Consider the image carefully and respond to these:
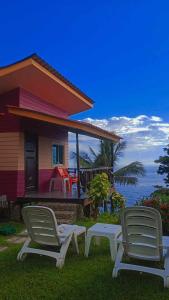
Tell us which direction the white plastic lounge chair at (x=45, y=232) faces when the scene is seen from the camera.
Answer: facing away from the viewer and to the right of the viewer

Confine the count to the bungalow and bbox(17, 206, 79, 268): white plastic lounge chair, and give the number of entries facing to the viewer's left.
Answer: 0

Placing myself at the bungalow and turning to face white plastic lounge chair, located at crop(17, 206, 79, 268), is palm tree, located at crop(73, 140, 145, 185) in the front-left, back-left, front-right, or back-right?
back-left

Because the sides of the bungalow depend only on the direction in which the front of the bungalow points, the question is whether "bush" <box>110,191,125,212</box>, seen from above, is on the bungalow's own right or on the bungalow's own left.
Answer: on the bungalow's own left

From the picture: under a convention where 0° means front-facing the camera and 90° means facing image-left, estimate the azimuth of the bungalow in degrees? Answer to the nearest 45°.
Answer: approximately 315°

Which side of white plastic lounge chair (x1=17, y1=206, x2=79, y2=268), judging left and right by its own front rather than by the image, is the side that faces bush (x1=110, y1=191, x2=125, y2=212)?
front

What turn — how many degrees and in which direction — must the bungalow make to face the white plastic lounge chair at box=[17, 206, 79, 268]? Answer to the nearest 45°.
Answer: approximately 45° to its right

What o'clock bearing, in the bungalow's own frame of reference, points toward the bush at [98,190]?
The bush is roughly at 11 o'clock from the bungalow.

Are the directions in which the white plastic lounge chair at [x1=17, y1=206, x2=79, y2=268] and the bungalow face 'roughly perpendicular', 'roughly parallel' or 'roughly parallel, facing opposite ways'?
roughly perpendicular

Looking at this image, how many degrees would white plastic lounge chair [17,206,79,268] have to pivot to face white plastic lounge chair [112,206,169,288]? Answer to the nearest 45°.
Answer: approximately 90° to its right

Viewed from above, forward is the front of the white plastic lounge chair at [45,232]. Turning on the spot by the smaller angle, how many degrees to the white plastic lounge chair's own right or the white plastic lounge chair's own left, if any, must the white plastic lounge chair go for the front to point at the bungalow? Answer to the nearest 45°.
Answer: approximately 45° to the white plastic lounge chair's own left

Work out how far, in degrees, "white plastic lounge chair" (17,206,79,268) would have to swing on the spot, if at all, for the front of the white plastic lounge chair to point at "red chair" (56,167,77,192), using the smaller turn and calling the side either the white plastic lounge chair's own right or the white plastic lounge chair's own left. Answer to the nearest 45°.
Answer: approximately 45° to the white plastic lounge chair's own left
